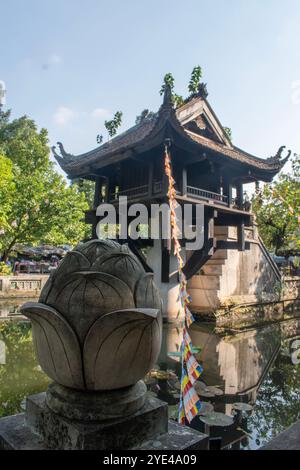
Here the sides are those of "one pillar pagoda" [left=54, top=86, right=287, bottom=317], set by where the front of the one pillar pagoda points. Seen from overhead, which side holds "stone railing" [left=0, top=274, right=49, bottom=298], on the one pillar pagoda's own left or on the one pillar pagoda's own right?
on the one pillar pagoda's own left

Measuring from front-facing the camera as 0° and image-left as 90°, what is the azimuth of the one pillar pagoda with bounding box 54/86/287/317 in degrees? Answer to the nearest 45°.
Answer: approximately 225°

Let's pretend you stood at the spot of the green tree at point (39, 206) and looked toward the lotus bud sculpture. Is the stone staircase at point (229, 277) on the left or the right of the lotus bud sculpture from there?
left

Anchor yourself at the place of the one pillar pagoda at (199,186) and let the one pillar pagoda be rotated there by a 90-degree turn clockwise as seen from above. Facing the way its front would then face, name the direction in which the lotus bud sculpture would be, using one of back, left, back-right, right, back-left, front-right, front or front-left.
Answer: front-right

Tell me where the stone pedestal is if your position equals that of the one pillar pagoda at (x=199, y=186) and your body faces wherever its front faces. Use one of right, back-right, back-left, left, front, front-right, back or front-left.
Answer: back-right
